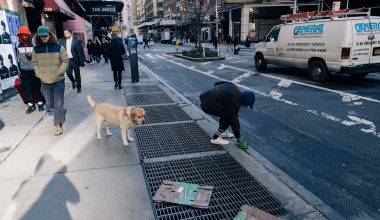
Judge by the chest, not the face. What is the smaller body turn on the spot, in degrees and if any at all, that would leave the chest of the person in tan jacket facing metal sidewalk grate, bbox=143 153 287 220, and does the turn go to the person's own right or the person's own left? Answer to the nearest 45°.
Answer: approximately 45° to the person's own left

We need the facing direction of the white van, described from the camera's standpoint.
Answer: facing away from the viewer and to the left of the viewer

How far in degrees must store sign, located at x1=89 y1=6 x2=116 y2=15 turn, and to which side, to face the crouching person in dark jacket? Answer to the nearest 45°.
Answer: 0° — it already faces them

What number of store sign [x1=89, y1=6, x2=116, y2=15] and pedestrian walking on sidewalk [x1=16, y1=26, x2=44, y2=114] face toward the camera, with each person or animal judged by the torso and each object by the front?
2

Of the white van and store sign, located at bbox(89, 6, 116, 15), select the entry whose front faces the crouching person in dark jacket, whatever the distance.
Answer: the store sign

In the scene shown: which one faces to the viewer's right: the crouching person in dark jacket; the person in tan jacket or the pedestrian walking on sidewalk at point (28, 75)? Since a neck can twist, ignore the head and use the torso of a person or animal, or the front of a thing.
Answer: the crouching person in dark jacket

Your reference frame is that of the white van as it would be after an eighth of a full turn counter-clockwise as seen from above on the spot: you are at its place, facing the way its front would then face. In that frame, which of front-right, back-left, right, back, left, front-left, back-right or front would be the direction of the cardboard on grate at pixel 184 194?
left

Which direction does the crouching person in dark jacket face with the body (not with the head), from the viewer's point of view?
to the viewer's right

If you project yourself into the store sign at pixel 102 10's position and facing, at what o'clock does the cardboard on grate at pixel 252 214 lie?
The cardboard on grate is roughly at 12 o'clock from the store sign.

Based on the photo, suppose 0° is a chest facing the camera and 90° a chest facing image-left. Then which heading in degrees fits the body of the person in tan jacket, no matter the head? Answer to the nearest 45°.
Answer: approximately 0°

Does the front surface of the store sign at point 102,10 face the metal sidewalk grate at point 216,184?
yes

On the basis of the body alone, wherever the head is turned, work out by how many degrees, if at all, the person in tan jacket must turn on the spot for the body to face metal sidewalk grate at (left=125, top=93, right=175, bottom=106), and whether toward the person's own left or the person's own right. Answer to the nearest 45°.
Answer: approximately 135° to the person's own left

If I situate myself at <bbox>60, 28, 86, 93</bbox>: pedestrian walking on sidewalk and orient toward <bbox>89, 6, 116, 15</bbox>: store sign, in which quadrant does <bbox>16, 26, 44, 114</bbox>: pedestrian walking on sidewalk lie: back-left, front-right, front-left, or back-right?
back-left
